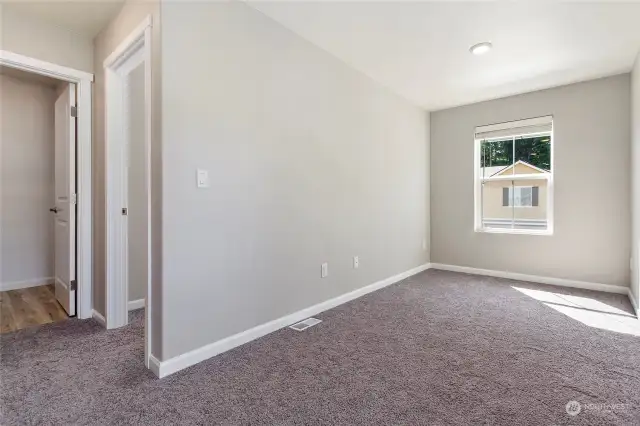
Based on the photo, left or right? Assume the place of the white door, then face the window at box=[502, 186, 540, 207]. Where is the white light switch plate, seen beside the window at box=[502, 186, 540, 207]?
right

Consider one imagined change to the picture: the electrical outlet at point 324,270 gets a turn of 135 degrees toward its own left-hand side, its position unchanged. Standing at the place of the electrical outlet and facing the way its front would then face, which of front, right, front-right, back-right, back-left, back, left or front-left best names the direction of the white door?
left

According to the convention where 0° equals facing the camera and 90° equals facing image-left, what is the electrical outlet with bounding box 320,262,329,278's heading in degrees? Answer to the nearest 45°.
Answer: approximately 315°

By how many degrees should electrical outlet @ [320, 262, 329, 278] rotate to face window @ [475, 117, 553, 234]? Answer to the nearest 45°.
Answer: approximately 90° to its left

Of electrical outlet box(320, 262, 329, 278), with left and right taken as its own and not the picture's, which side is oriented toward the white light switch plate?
right
